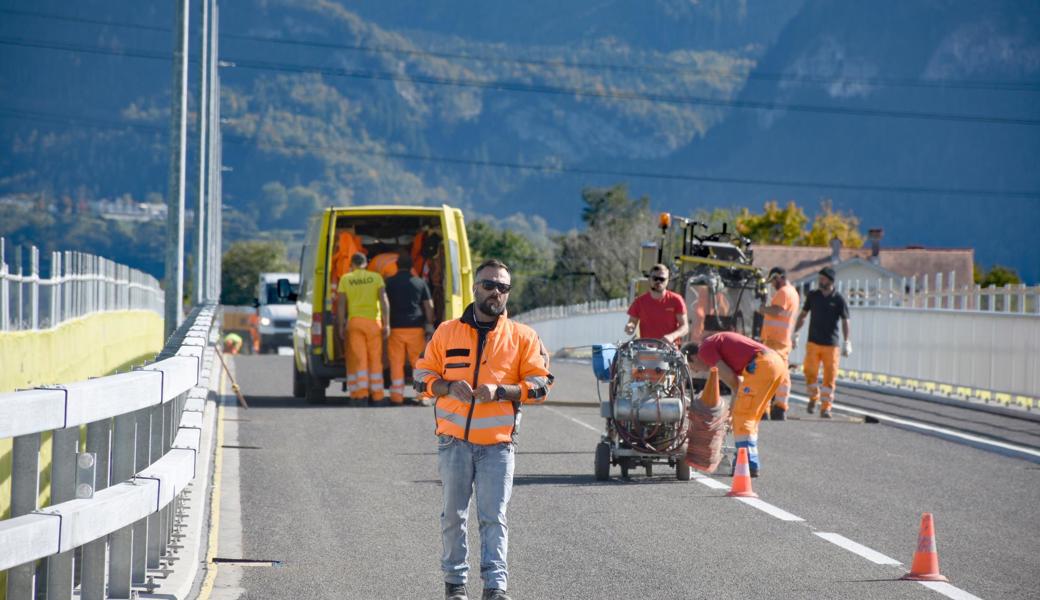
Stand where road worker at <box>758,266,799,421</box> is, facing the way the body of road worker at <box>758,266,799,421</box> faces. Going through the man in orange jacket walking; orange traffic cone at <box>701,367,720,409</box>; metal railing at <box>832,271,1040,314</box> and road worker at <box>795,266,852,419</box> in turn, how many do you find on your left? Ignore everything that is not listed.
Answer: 2

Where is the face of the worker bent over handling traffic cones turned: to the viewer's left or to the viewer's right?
to the viewer's left

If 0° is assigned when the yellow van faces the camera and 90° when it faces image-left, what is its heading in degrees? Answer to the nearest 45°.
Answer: approximately 180°

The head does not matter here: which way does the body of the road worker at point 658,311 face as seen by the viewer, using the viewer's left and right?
facing the viewer

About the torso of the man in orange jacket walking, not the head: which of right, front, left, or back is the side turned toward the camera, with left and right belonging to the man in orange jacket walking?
front

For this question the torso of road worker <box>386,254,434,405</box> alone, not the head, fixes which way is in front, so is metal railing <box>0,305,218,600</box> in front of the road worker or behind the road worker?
behind

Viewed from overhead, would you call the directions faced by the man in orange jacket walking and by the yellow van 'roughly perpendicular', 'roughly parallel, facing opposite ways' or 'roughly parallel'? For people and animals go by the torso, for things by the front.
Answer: roughly parallel, facing opposite ways

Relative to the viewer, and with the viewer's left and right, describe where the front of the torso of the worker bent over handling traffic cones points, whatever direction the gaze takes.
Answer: facing to the left of the viewer

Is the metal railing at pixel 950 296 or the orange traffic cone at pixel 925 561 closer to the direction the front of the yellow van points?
the metal railing
